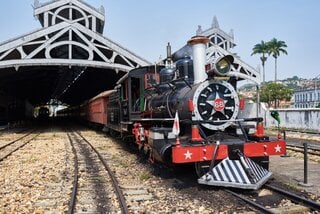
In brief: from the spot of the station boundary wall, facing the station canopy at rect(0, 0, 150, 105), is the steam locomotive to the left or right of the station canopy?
left

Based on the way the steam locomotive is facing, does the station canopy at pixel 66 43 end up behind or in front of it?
behind

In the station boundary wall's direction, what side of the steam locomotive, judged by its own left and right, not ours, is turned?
left

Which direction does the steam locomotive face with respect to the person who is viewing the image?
facing the viewer and to the right of the viewer
